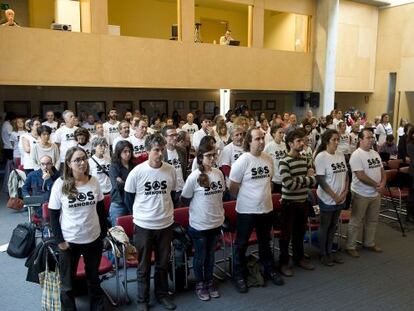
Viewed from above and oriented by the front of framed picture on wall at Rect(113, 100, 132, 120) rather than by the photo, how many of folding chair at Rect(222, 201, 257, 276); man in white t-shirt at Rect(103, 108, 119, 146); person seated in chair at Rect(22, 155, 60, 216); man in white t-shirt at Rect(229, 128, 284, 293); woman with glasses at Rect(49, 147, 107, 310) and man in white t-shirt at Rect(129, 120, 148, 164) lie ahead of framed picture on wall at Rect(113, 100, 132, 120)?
6

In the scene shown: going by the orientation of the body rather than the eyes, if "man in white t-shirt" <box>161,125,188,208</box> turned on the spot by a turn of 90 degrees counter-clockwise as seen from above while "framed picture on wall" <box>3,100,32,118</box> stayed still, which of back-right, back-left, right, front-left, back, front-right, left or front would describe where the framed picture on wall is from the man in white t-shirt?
left

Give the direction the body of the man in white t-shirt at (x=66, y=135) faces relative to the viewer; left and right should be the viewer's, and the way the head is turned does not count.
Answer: facing the viewer and to the right of the viewer

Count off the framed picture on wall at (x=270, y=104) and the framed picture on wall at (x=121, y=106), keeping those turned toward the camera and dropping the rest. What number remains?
2

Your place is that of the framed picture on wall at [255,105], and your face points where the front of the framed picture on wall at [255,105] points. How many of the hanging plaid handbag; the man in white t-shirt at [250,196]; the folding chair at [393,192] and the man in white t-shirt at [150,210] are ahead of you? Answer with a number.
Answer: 4

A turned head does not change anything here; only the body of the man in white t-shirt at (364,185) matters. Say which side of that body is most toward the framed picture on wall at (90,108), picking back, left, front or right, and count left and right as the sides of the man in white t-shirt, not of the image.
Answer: back

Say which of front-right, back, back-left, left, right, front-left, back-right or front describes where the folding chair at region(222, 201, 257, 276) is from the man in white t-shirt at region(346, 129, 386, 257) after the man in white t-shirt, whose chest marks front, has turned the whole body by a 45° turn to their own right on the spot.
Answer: front-right

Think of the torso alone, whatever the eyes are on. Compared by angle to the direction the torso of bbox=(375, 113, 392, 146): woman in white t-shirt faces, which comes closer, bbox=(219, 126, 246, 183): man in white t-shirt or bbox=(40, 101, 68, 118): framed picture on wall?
the man in white t-shirt

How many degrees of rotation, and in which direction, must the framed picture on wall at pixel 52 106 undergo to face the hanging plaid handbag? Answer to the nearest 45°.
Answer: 0° — it already faces it

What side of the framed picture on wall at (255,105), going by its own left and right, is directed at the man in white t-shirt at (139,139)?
front

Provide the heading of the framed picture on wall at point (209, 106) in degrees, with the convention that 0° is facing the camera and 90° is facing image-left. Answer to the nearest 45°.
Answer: approximately 0°

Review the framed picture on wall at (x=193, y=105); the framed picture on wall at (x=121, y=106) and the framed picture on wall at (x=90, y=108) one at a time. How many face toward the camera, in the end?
3

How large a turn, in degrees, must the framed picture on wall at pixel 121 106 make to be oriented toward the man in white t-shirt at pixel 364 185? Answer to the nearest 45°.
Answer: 0° — it already faces them
